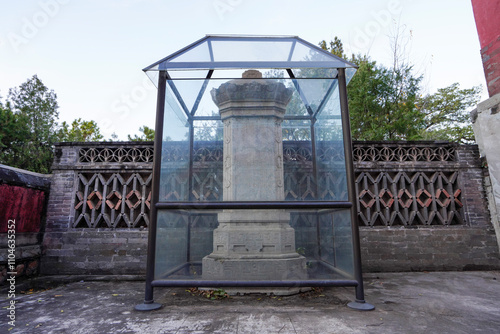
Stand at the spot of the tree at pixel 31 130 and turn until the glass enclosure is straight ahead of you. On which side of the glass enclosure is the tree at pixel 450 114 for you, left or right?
left

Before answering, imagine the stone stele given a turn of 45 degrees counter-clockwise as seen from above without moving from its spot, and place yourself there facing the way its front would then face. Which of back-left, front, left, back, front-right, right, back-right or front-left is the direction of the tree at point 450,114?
left

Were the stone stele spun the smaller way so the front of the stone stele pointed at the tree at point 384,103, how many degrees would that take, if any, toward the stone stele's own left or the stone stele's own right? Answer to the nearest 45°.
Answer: approximately 135° to the stone stele's own left

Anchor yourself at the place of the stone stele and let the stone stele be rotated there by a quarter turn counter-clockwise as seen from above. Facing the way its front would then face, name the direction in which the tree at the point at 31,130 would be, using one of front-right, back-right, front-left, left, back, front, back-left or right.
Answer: back-left

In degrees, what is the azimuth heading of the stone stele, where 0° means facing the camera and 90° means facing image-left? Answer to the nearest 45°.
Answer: approximately 0°

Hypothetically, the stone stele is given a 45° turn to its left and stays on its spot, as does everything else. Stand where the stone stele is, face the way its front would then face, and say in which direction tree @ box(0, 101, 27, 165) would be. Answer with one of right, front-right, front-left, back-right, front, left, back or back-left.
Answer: back
